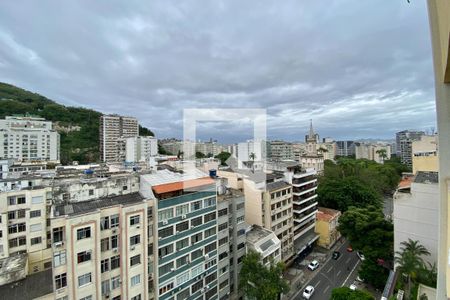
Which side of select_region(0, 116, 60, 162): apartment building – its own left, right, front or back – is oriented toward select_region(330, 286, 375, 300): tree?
front

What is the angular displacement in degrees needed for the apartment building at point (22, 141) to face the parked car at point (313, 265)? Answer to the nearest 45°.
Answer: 0° — it already faces it

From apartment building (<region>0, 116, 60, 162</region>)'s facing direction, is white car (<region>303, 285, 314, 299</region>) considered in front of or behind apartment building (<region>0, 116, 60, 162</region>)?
in front

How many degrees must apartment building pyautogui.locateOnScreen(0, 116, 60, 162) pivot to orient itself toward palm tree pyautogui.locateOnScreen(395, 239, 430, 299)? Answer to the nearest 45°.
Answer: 0° — it already faces it

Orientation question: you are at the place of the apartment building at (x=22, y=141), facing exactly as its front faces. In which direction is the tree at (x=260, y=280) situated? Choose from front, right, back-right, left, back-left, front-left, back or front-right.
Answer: front

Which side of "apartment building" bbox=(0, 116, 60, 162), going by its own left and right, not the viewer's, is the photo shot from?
front

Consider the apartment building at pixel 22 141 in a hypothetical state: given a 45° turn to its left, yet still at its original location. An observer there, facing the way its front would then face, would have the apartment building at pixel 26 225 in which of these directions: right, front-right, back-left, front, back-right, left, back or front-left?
front-right

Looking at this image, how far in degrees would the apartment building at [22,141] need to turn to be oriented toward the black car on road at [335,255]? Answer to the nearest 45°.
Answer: approximately 45° to its left

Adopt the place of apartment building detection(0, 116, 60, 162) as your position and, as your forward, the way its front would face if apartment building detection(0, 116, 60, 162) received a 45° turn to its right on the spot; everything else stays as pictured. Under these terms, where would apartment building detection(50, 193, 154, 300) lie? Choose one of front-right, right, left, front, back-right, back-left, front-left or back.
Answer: front-left
